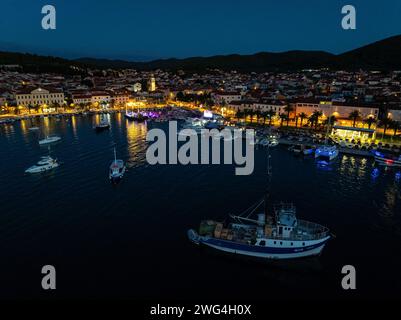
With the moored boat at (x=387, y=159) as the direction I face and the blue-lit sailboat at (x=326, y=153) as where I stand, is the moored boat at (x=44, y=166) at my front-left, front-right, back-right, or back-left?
back-right
